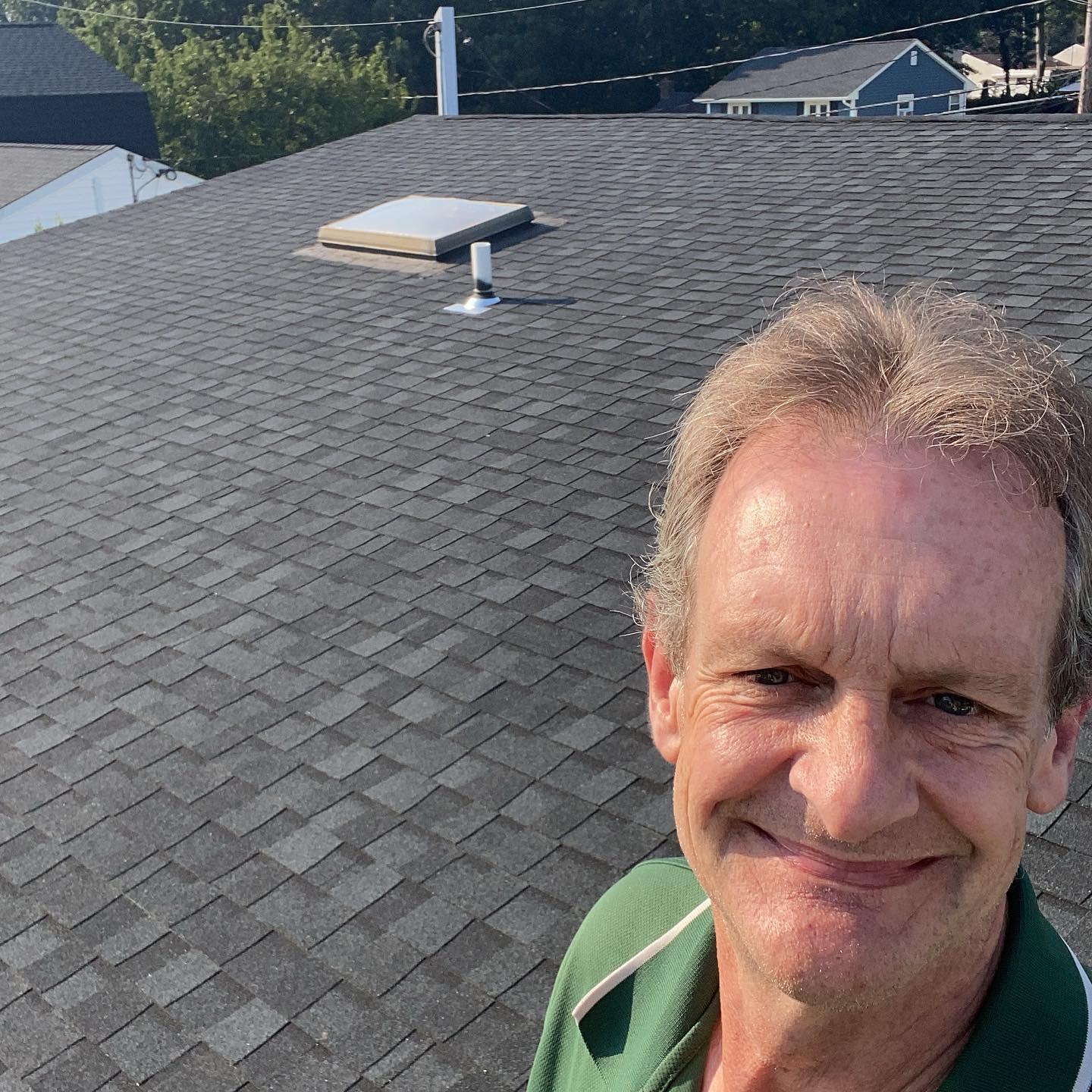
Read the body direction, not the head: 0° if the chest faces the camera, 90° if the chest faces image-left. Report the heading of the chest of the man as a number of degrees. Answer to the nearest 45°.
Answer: approximately 0°

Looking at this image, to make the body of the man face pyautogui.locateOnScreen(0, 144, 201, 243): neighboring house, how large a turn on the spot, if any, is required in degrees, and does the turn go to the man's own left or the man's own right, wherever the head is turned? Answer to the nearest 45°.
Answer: approximately 135° to the man's own right

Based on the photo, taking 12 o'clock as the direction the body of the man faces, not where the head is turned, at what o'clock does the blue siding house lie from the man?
The blue siding house is roughly at 6 o'clock from the man.

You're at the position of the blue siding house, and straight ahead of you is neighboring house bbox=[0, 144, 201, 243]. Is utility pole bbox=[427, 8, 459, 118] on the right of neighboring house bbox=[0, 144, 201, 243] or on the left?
left

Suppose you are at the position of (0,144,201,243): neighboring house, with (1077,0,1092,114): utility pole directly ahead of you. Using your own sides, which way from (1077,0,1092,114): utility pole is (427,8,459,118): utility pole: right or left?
right

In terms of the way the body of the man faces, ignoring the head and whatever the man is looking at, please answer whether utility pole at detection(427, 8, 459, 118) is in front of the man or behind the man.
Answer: behind

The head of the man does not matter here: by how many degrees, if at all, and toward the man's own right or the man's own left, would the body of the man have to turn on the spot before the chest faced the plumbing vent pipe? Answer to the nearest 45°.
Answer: approximately 180°

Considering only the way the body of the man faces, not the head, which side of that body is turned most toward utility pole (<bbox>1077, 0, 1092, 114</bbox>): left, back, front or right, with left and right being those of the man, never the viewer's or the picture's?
back
